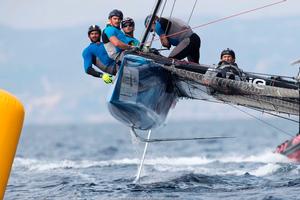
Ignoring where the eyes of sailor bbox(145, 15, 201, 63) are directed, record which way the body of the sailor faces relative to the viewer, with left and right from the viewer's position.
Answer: facing to the left of the viewer

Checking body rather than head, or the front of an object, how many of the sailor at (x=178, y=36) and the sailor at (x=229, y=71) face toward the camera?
1

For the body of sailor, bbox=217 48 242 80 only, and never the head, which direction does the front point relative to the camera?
toward the camera

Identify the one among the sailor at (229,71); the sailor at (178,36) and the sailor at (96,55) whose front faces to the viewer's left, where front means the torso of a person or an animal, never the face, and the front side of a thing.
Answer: the sailor at (178,36)

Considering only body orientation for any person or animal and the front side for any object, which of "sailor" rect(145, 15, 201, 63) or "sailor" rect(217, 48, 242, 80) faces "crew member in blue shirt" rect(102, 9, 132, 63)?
"sailor" rect(145, 15, 201, 63)
